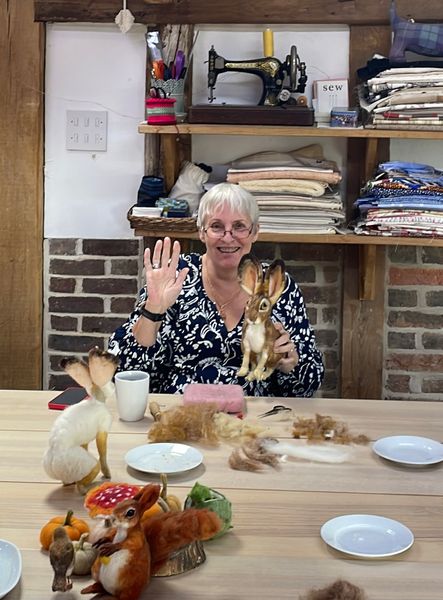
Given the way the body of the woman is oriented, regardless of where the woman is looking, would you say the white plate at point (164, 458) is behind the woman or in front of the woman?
in front

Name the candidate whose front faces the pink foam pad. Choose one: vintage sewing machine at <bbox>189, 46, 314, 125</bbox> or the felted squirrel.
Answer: the vintage sewing machine

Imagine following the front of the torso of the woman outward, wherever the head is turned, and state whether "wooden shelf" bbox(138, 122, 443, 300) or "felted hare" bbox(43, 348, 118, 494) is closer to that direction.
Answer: the felted hare

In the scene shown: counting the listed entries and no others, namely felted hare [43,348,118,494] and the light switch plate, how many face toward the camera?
1

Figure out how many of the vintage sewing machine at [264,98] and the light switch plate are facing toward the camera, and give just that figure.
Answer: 2

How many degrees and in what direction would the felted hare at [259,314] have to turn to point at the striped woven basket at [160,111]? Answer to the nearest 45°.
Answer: approximately 135° to its right

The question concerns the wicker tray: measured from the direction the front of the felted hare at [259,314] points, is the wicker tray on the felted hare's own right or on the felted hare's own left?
on the felted hare's own right

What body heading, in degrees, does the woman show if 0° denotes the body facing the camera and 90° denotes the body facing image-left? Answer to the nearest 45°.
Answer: approximately 0°

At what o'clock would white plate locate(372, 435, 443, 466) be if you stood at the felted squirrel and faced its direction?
The white plate is roughly at 6 o'clock from the felted squirrel.
